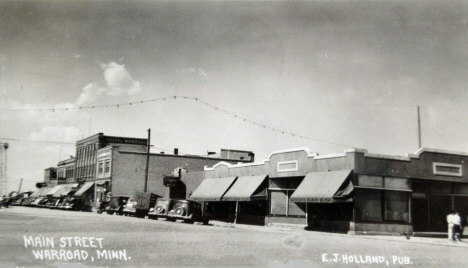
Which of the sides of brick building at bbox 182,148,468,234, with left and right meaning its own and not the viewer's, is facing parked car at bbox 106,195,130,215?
right

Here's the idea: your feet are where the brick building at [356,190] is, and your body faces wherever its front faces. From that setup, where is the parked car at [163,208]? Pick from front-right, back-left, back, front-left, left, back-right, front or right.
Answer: front-right

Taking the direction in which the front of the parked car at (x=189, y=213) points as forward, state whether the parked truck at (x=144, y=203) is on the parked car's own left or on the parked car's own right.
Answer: on the parked car's own left

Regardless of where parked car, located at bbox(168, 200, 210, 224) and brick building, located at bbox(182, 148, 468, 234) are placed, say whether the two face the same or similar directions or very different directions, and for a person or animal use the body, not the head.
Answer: very different directions

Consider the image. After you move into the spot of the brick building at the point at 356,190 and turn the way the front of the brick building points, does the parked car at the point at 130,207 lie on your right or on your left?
on your right

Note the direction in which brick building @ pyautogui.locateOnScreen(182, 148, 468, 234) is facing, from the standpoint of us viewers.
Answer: facing the viewer and to the left of the viewer

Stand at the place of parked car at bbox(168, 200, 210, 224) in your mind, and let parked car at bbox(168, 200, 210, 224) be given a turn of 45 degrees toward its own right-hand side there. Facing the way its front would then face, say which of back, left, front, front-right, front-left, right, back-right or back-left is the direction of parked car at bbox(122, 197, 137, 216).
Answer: back-left

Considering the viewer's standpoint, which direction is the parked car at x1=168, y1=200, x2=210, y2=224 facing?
facing away from the viewer and to the right of the viewer
